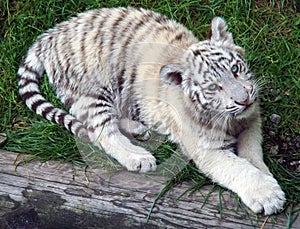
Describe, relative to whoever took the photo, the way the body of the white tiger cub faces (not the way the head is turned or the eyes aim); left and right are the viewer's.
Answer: facing the viewer and to the right of the viewer
